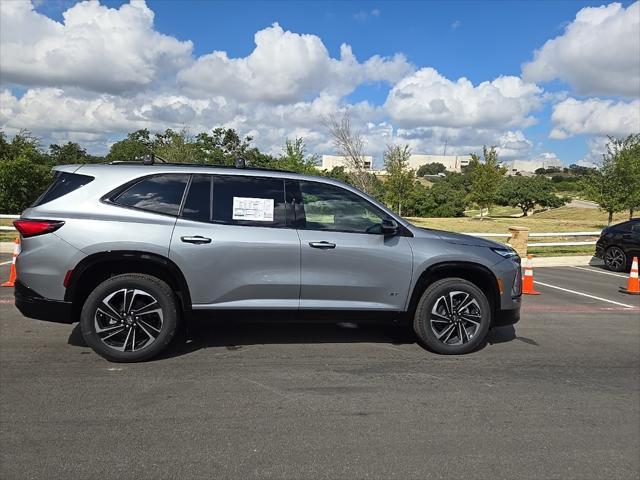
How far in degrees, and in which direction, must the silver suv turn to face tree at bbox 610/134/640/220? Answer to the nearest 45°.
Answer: approximately 45° to its left

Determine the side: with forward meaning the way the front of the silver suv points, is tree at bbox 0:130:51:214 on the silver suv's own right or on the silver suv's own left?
on the silver suv's own left

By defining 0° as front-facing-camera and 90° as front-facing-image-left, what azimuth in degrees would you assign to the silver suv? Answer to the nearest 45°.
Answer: approximately 270°

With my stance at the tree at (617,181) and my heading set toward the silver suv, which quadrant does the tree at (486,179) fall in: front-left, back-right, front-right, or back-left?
back-right

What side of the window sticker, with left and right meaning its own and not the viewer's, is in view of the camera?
front

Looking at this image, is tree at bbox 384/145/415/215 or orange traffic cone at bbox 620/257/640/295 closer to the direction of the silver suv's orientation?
the orange traffic cone

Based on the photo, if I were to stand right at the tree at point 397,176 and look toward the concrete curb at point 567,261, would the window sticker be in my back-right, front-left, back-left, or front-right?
front-right

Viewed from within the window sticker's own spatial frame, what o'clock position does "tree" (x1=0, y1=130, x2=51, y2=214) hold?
The tree is roughly at 5 o'clock from the window sticker.

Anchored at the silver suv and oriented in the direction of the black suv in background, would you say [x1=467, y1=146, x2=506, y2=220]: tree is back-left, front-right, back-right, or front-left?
front-left

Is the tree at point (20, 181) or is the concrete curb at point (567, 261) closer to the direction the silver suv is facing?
the concrete curb

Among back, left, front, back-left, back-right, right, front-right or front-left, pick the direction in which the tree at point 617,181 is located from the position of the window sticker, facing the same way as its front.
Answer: back-left

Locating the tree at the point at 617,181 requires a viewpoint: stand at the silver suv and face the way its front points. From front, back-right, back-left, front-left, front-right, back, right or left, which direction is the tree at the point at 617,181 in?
front-left

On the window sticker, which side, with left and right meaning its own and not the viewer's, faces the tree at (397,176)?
back
